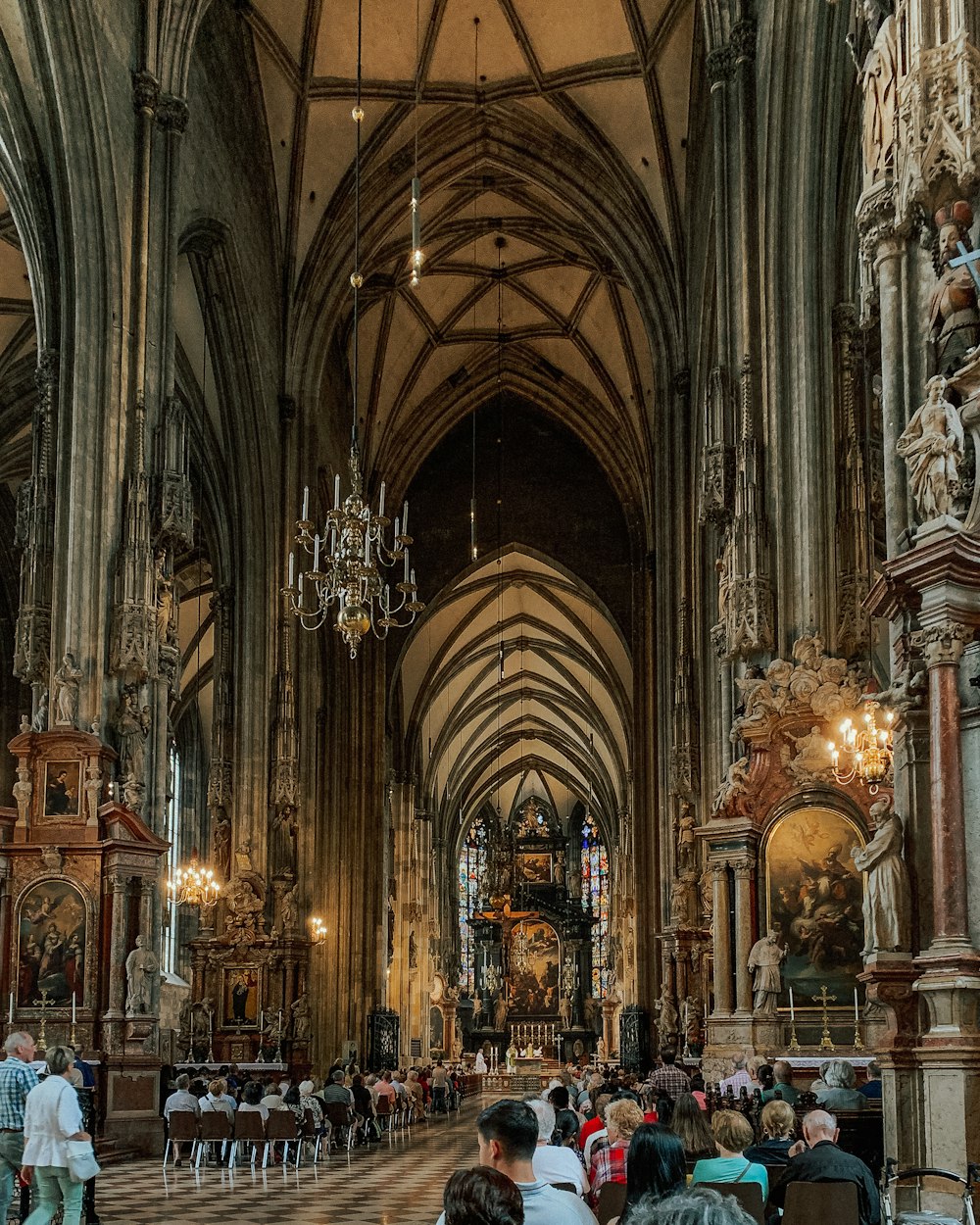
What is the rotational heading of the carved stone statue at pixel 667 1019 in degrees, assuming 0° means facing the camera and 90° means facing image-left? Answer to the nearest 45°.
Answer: approximately 45°

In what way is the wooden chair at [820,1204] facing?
away from the camera

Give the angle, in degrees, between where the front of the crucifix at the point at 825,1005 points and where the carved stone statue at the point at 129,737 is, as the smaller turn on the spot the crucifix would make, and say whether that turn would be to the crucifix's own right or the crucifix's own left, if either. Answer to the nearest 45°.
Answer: approximately 90° to the crucifix's own right

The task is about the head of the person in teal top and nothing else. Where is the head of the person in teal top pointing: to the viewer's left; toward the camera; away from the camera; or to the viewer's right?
away from the camera

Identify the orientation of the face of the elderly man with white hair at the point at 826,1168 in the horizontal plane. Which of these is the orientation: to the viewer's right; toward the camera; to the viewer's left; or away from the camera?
away from the camera

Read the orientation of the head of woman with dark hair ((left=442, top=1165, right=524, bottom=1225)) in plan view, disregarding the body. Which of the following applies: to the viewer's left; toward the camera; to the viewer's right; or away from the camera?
away from the camera

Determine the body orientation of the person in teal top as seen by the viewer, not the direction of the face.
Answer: away from the camera

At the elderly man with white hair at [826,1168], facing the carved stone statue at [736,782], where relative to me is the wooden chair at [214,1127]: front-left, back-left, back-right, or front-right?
front-left

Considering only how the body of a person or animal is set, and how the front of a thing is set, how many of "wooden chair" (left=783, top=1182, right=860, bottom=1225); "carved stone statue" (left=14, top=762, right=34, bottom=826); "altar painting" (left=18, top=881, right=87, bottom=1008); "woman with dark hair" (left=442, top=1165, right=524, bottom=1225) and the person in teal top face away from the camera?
3

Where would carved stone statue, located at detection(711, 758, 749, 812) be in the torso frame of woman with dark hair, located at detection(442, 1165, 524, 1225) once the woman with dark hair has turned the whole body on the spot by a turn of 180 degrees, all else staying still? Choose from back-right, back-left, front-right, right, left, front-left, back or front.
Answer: back

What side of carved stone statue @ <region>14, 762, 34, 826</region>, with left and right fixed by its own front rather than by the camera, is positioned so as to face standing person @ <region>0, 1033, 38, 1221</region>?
front

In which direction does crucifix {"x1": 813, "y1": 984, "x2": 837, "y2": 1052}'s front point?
toward the camera

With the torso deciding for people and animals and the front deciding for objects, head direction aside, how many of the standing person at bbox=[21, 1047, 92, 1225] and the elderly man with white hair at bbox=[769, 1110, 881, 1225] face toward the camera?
0

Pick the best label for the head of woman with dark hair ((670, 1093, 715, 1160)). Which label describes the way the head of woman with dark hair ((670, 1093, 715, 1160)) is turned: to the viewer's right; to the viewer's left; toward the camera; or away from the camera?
away from the camera

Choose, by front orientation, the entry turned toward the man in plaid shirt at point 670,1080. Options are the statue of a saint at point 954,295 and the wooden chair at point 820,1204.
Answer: the wooden chair

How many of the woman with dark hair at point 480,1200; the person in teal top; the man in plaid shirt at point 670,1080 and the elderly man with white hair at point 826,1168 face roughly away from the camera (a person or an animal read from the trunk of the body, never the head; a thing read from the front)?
4

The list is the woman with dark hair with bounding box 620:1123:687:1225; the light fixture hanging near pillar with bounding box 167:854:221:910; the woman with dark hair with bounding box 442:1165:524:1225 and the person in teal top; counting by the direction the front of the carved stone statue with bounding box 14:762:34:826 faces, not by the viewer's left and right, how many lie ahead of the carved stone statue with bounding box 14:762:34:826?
3

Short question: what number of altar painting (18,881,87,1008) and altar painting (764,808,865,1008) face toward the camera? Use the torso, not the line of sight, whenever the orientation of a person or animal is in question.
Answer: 2

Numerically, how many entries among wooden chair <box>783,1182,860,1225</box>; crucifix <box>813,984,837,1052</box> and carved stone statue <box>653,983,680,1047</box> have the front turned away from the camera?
1
